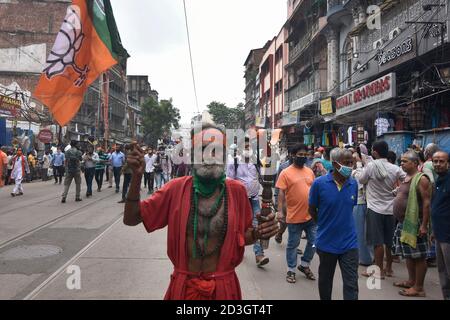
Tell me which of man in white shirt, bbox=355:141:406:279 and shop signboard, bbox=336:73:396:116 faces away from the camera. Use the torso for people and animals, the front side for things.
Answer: the man in white shirt

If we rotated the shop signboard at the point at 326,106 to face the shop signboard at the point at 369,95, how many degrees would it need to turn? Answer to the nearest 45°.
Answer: approximately 45° to its left

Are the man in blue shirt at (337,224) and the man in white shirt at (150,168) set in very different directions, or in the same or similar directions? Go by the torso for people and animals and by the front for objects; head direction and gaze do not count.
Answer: same or similar directions

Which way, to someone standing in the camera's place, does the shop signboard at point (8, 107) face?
facing the viewer and to the right of the viewer

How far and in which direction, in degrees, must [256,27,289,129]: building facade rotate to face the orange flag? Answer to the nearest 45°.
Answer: approximately 90° to its left

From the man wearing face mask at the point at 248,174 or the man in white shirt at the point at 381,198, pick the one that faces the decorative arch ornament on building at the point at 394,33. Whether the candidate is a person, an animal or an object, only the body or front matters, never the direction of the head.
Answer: the man in white shirt

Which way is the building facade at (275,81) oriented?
to the viewer's left

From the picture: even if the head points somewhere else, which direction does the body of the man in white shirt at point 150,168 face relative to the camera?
toward the camera

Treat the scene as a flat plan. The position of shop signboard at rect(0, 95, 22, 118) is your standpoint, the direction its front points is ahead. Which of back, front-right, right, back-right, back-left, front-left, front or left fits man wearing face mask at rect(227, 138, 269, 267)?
front-right

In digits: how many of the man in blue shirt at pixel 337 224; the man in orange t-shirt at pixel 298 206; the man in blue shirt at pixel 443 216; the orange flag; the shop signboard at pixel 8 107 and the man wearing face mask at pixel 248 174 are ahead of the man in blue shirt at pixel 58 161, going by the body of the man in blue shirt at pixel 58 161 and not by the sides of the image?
5

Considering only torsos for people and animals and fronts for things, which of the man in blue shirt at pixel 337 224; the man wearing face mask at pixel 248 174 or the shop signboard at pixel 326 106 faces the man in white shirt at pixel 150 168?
the shop signboard
